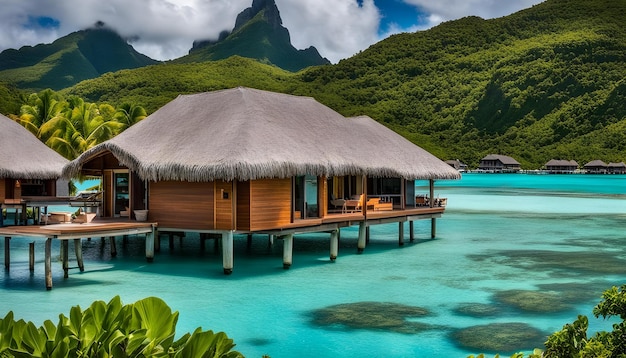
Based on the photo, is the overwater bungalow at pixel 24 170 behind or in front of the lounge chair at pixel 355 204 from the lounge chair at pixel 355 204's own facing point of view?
in front

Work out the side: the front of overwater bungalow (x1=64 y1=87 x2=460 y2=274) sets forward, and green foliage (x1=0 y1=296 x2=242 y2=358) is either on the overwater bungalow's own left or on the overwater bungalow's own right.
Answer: on the overwater bungalow's own right

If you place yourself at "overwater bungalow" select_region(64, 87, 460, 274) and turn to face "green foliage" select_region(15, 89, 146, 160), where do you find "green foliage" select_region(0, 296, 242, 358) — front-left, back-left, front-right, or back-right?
back-left
